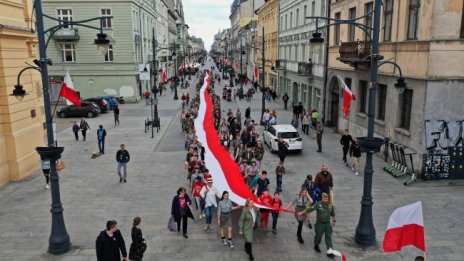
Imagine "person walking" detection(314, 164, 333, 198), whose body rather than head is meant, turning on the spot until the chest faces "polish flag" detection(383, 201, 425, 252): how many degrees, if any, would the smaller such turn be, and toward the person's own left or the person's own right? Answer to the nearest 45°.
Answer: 0° — they already face it

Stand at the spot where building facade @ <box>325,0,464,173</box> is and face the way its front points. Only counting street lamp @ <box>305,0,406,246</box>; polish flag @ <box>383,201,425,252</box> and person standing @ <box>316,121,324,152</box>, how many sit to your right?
1

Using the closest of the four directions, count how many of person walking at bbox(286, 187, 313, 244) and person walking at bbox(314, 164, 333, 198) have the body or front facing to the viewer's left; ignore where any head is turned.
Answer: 0

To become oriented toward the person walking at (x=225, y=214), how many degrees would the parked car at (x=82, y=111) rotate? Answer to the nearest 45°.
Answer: approximately 90° to its left

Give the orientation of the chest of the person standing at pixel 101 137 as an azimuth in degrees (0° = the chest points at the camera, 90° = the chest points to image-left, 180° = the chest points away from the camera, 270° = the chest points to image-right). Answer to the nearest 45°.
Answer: approximately 180°

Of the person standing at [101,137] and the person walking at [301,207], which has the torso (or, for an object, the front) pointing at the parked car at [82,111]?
the person standing at [101,137]

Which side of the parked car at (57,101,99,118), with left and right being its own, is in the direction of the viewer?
left

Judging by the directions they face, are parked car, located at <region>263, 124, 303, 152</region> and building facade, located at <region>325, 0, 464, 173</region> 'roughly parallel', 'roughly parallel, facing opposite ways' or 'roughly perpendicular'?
roughly perpendicular

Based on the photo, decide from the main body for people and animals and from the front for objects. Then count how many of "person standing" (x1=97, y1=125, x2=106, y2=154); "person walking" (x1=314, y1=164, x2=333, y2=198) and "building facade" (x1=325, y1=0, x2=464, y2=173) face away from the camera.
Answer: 1

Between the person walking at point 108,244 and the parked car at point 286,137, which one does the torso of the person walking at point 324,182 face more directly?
the person walking

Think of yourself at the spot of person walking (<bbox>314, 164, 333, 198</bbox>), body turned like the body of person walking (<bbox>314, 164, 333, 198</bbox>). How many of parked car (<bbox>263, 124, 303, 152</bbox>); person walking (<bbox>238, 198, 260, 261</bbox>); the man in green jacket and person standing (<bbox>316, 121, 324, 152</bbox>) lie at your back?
2

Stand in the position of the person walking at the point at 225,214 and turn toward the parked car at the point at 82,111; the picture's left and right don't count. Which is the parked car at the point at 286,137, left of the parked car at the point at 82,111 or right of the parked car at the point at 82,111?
right
